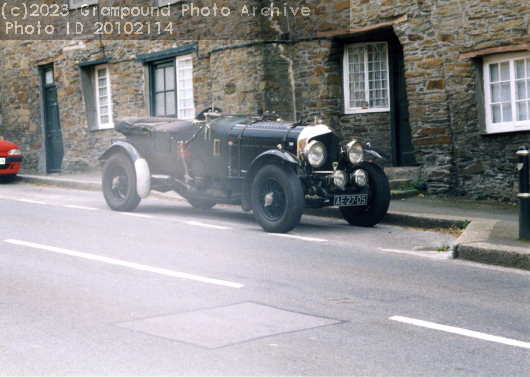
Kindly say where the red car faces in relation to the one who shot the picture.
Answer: facing the viewer and to the right of the viewer

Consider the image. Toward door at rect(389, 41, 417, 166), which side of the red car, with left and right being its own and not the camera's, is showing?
front

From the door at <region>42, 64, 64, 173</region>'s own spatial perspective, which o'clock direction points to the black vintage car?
The black vintage car is roughly at 10 o'clock from the door.

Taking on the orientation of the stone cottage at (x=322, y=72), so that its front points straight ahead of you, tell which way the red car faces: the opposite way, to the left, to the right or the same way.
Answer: to the left

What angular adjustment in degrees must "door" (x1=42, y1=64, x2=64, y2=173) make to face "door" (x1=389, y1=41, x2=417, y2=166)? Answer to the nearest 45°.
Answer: approximately 90° to its left

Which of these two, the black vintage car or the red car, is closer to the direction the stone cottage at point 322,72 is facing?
the black vintage car

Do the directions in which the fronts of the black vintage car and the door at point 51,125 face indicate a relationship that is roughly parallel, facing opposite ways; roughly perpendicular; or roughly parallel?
roughly perpendicular

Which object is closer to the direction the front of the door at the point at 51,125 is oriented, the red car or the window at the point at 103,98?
the red car

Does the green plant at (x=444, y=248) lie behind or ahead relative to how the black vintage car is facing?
ahead

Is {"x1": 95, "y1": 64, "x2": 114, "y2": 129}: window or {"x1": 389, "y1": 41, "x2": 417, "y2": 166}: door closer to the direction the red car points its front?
the door

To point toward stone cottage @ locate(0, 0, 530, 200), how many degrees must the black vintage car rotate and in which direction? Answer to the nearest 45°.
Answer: approximately 135° to its left

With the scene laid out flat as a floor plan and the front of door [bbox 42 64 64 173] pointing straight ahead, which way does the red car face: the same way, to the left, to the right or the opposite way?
to the left

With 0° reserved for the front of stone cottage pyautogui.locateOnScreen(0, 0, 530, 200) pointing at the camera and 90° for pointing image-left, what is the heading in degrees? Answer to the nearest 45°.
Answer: approximately 45°

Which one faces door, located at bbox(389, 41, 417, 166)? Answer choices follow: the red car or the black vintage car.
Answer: the red car

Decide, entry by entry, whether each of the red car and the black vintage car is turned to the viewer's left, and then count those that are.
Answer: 0

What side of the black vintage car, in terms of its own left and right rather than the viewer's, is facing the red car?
back
